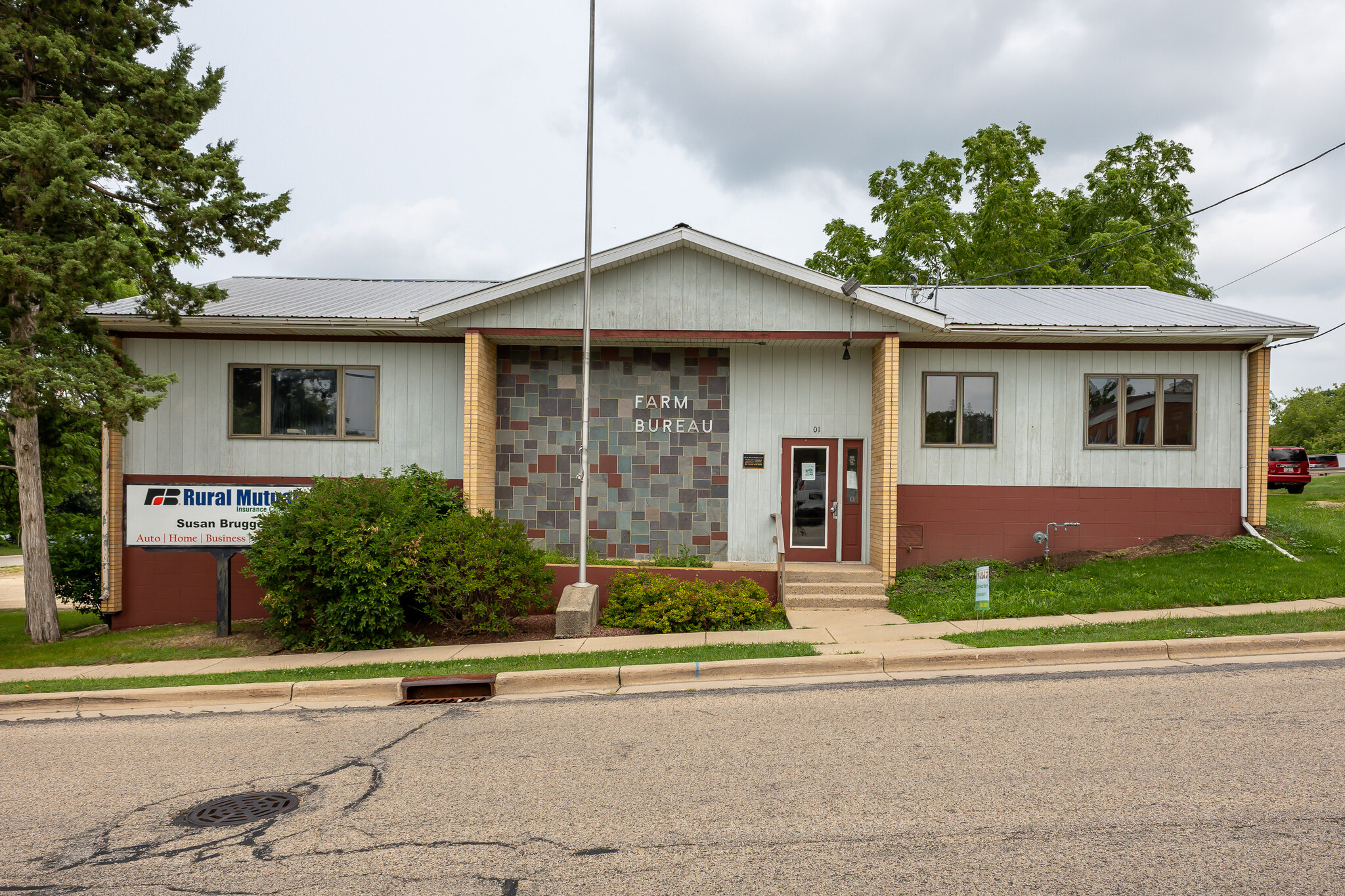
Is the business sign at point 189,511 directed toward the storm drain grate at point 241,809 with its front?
yes

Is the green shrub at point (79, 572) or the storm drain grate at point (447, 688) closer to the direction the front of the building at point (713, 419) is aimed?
the storm drain grate

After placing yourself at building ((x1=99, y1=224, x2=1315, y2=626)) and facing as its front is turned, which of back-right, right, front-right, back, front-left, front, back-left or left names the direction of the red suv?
back-left

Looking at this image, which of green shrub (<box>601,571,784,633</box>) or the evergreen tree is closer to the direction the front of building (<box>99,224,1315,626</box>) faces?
the green shrub

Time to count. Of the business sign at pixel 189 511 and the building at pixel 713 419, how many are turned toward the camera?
2

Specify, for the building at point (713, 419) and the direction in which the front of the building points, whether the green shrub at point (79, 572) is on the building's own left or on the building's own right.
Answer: on the building's own right

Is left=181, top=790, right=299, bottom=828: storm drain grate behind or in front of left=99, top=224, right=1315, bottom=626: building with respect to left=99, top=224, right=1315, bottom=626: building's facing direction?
in front

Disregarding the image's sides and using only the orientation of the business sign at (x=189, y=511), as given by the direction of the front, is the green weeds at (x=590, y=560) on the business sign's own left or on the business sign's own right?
on the business sign's own left

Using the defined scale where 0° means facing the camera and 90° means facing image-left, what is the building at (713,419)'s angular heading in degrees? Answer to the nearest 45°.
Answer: approximately 0°
